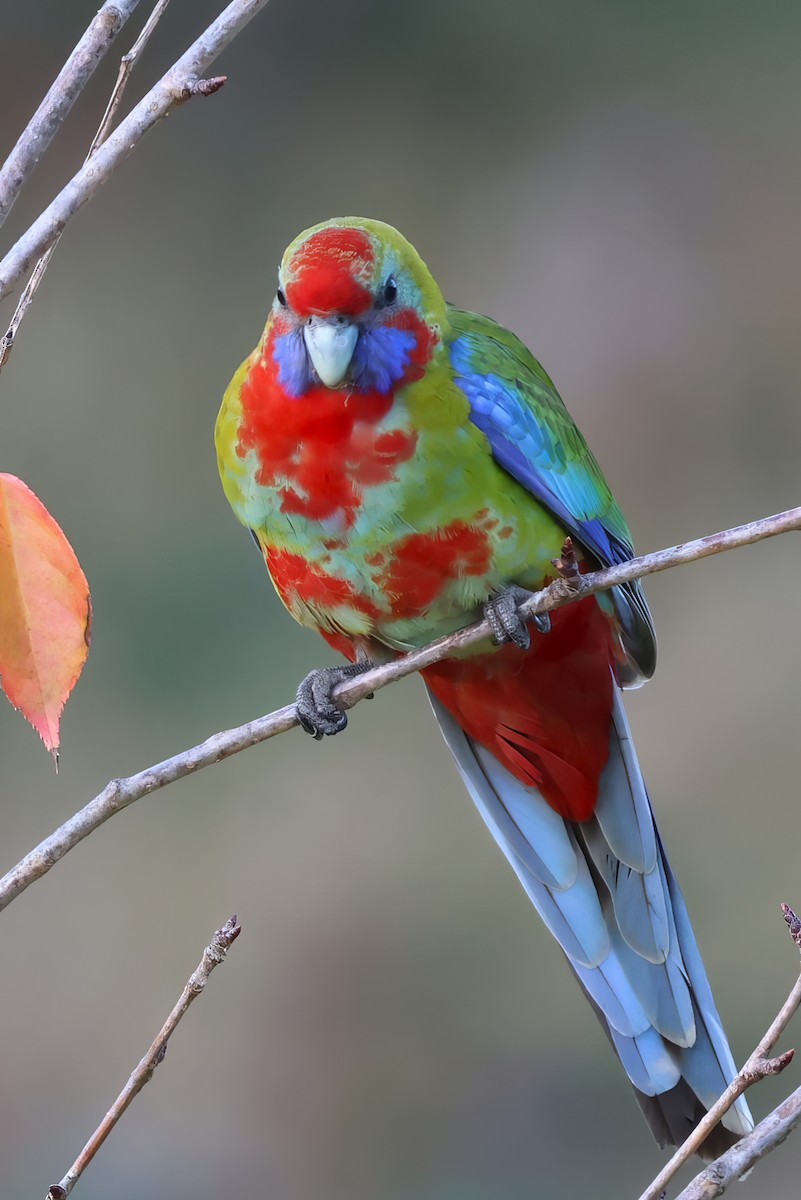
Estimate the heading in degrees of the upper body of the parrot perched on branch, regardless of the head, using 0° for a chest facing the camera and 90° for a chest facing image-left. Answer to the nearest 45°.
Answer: approximately 45°

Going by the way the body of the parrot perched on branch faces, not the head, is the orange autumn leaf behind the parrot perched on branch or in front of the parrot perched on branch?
in front

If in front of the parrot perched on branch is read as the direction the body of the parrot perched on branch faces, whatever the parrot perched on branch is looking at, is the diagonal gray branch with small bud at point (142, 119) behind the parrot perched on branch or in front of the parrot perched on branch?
in front
